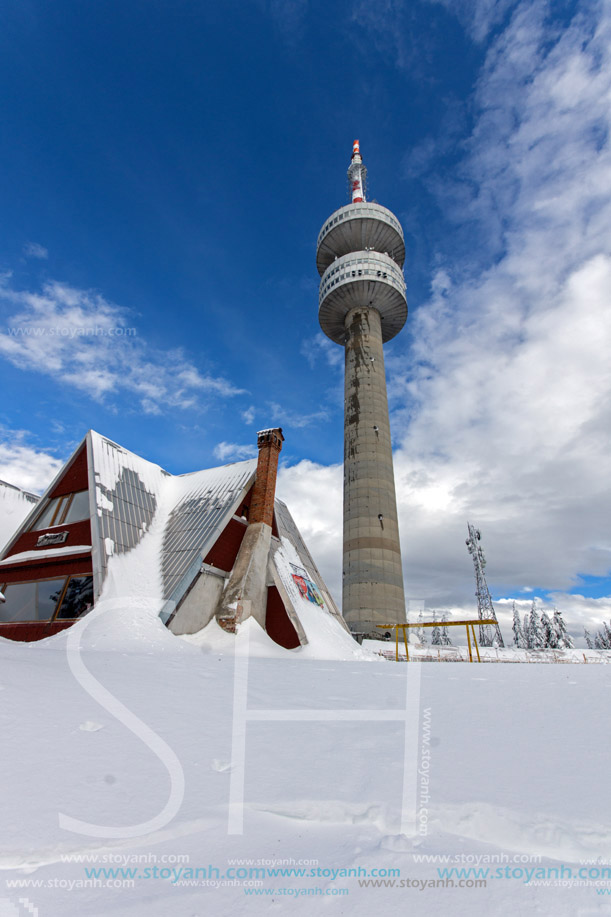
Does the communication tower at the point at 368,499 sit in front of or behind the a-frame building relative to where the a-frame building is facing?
behind

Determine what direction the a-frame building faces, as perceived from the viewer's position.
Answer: facing the viewer and to the left of the viewer
